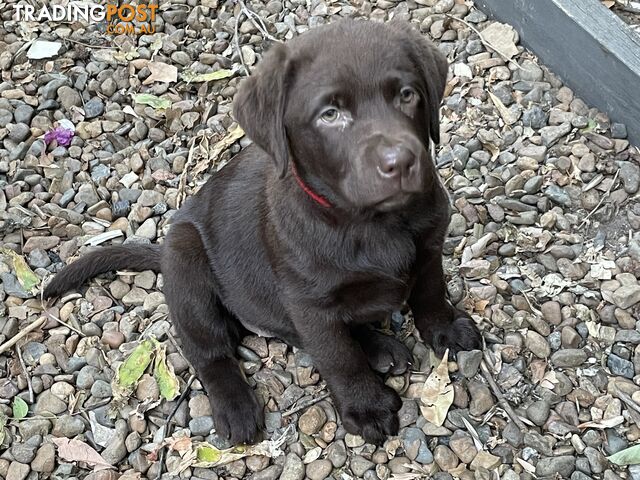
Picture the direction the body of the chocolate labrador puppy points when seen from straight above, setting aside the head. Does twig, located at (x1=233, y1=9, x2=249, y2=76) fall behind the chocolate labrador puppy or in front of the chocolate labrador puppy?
behind

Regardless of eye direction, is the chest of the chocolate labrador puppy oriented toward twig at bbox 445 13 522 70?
no

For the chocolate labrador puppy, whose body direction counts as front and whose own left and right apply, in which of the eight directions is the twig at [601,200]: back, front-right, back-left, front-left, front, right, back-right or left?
left

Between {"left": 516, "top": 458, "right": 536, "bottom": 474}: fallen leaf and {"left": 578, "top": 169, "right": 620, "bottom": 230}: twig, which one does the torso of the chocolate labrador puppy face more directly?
the fallen leaf

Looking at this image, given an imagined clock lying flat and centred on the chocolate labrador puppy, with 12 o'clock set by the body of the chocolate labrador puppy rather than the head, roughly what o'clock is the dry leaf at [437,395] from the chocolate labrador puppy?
The dry leaf is roughly at 11 o'clock from the chocolate labrador puppy.

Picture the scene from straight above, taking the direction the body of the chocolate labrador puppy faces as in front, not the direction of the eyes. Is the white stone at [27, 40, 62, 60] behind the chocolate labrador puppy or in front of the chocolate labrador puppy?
behind

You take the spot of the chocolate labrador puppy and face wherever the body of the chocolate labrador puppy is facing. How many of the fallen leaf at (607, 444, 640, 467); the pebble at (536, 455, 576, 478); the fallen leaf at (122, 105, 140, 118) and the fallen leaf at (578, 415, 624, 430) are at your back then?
1

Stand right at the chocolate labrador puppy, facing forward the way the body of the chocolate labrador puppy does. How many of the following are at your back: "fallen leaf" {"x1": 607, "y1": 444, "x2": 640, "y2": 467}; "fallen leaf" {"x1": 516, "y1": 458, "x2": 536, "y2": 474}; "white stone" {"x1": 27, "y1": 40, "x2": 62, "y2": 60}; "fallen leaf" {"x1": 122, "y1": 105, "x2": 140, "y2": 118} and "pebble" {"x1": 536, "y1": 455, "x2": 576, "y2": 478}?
2

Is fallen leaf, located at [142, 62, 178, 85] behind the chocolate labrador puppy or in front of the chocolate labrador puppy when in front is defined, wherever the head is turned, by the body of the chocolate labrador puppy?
behind

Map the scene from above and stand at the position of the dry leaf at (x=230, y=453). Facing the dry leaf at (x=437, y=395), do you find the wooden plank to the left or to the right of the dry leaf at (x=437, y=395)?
left

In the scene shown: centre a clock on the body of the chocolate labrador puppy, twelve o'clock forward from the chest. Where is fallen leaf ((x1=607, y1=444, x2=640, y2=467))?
The fallen leaf is roughly at 11 o'clock from the chocolate labrador puppy.

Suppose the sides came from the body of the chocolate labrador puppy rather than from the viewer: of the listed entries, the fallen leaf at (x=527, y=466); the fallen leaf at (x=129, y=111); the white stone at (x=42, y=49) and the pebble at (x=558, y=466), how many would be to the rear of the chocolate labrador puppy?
2

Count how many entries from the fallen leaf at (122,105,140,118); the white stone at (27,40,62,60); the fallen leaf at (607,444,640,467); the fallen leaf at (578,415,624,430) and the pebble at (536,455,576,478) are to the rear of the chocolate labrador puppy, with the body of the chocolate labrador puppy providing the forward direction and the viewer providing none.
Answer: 2

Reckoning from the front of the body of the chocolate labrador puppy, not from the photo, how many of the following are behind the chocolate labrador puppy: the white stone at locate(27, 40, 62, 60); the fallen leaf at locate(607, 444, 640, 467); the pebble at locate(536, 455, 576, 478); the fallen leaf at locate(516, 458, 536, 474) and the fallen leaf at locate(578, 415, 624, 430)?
1

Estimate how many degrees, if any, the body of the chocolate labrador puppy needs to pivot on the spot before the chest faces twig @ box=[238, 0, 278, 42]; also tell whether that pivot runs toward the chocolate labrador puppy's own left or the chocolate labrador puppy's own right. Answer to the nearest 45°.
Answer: approximately 135° to the chocolate labrador puppy's own left

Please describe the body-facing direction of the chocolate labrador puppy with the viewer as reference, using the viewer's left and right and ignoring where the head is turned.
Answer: facing the viewer and to the right of the viewer

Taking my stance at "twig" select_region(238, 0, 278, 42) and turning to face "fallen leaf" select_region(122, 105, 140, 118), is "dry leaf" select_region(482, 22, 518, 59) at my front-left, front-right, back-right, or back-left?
back-left

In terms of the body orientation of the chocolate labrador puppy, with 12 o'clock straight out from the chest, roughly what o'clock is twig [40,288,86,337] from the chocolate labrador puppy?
The twig is roughly at 5 o'clock from the chocolate labrador puppy.

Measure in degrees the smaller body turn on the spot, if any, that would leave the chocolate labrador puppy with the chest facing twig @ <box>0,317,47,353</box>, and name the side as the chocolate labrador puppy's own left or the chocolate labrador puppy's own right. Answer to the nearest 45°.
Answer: approximately 135° to the chocolate labrador puppy's own right
